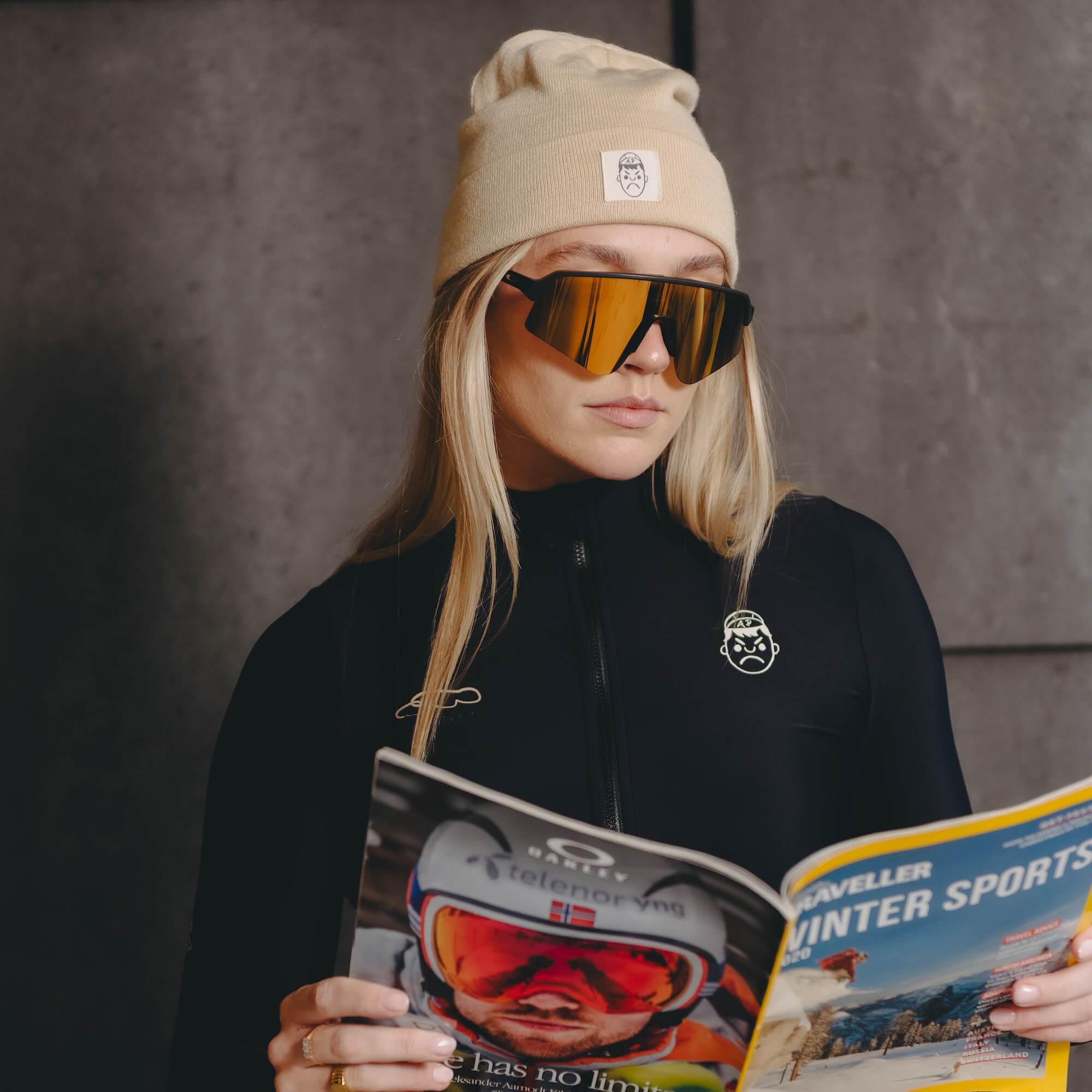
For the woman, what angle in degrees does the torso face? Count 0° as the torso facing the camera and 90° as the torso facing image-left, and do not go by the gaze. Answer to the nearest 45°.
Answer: approximately 0°
